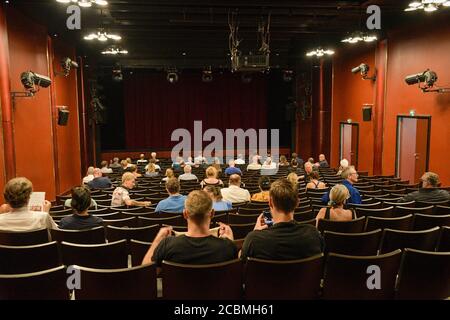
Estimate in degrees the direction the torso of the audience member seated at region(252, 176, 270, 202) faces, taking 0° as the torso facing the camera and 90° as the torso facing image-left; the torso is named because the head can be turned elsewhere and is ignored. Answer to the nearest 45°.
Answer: approximately 180°

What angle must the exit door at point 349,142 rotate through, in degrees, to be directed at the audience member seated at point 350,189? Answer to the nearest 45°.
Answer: approximately 45° to its left

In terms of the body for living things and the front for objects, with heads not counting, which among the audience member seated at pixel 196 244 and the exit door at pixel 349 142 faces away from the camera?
the audience member seated

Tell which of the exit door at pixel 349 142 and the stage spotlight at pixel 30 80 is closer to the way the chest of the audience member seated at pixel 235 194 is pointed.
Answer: the exit door

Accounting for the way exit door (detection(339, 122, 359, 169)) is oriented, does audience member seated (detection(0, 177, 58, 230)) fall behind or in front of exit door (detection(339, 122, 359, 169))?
in front

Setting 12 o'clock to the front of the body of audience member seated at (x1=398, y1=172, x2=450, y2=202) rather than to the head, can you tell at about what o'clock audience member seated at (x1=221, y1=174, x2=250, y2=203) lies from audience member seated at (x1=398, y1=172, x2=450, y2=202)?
audience member seated at (x1=221, y1=174, x2=250, y2=203) is roughly at 10 o'clock from audience member seated at (x1=398, y1=172, x2=450, y2=202).

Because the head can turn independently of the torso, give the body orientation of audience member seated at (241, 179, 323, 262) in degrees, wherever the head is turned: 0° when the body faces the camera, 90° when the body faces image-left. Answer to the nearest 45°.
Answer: approximately 180°

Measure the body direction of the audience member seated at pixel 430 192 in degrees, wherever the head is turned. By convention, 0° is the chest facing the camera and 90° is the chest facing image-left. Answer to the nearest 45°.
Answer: approximately 135°

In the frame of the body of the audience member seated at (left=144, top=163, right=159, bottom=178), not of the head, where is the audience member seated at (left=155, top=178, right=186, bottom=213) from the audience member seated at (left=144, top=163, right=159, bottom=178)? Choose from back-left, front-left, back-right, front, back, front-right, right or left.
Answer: back

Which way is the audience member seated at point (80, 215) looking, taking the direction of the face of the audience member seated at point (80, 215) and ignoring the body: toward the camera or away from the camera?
away from the camera

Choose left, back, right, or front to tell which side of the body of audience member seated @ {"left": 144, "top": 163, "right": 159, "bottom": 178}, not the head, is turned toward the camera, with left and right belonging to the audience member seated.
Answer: back

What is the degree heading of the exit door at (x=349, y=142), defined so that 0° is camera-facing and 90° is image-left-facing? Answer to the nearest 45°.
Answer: approximately 45°

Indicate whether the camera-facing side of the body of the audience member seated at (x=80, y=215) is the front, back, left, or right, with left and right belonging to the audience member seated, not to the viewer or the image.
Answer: back

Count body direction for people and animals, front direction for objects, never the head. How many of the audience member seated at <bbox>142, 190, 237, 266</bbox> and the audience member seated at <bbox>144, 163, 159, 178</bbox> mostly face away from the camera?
2

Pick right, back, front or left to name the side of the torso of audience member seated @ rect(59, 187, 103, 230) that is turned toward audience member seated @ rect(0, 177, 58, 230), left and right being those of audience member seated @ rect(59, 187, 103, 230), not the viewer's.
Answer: left
